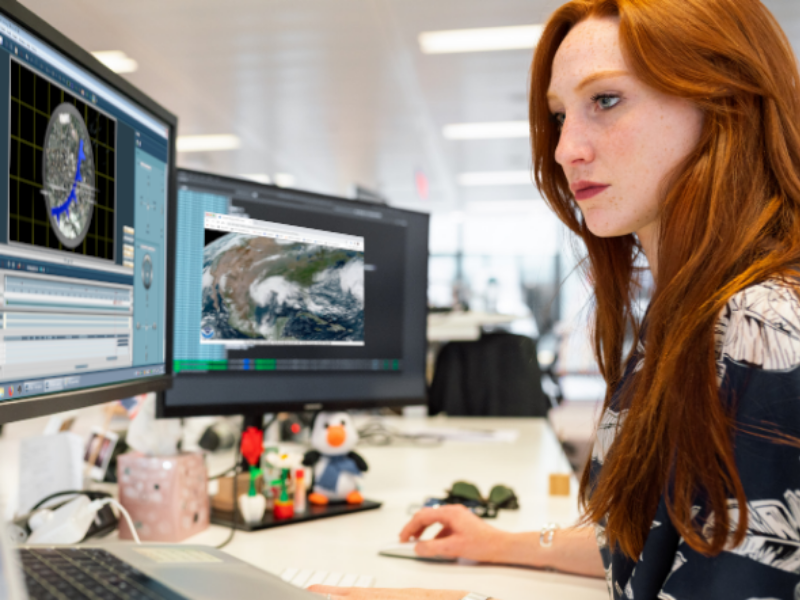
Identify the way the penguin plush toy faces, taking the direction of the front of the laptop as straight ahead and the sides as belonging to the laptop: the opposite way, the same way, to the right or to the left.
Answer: to the right

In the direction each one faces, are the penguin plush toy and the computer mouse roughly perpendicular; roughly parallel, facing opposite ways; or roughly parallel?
roughly perpendicular

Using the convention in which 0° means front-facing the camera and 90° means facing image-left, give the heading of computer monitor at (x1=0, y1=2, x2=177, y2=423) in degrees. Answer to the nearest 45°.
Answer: approximately 315°

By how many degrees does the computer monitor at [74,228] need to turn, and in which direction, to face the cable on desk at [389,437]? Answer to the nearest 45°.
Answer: approximately 90° to its left

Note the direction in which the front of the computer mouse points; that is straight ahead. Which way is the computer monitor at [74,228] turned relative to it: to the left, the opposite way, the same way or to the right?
the opposite way

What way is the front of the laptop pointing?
to the viewer's right

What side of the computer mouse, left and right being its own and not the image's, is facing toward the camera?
left
